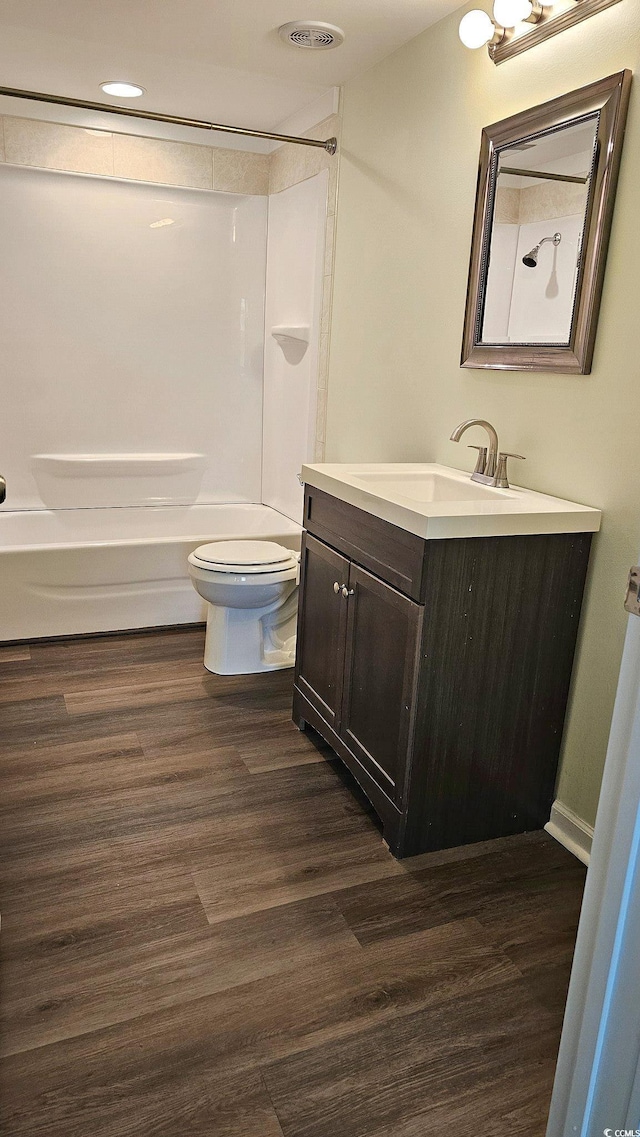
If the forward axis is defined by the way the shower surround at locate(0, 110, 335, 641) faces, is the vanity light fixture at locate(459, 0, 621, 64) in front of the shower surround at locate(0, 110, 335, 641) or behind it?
in front

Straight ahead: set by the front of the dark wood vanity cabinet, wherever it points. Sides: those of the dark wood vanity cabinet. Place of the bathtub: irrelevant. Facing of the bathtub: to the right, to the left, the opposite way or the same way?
to the left

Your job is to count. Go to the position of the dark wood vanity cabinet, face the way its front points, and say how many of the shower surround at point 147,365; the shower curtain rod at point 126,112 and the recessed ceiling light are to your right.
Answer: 3

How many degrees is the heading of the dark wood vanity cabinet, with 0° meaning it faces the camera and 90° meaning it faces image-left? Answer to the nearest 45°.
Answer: approximately 45°

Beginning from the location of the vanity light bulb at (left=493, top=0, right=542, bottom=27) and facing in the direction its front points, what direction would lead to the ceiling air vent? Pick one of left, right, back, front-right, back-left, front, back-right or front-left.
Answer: right

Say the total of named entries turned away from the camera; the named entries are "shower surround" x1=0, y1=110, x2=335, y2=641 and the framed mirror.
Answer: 0

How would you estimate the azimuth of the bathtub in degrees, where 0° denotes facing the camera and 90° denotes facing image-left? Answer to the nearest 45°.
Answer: approximately 0°

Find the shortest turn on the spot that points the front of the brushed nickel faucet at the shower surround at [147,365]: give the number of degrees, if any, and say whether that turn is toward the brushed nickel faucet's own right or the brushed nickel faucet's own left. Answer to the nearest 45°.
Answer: approximately 90° to the brushed nickel faucet's own right

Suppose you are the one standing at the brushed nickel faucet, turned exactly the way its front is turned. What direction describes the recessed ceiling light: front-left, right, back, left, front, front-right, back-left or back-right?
right
